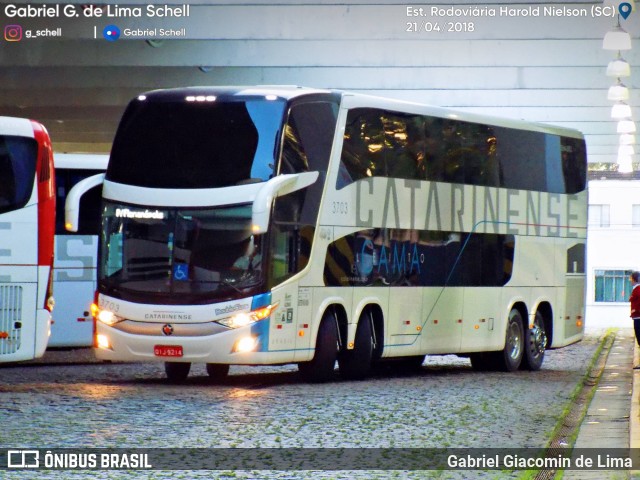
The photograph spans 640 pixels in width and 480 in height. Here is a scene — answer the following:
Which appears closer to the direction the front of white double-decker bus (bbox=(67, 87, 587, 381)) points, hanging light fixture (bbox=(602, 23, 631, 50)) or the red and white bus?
the red and white bus

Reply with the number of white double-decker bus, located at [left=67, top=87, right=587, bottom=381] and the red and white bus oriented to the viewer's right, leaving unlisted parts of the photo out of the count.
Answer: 0

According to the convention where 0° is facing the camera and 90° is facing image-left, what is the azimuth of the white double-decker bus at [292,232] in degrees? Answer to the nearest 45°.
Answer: approximately 45°

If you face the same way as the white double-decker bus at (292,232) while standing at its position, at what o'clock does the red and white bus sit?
The red and white bus is roughly at 1 o'clock from the white double-decker bus.
